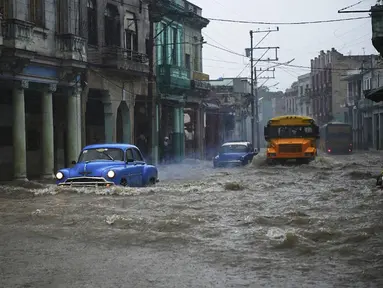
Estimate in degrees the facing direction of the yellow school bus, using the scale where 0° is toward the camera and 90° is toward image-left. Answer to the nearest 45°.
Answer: approximately 0°

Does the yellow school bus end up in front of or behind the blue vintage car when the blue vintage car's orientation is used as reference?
behind

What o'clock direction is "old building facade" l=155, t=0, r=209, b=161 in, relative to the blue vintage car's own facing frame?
The old building facade is roughly at 5 o'clock from the blue vintage car.

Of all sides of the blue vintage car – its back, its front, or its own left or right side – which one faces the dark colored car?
back

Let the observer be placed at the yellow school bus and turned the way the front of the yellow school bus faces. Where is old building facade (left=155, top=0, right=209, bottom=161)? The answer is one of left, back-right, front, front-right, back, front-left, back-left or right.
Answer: back-right

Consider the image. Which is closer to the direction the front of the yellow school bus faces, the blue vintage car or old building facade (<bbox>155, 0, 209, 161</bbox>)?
the blue vintage car

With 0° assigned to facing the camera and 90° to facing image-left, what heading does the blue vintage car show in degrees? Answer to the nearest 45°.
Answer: approximately 45°

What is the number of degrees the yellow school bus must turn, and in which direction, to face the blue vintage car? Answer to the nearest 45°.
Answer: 0° — it already faces it

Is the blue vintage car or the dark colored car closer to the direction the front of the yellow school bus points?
the blue vintage car
